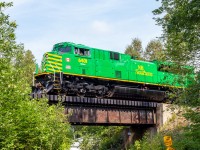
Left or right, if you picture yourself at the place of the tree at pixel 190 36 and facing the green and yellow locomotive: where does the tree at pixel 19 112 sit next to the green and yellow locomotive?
left

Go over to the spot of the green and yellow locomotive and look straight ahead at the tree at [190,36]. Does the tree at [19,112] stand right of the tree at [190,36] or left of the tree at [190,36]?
right

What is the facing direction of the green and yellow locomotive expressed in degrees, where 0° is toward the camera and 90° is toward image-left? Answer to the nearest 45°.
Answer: approximately 45°

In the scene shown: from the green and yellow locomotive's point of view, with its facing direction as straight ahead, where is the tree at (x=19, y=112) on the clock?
The tree is roughly at 11 o'clock from the green and yellow locomotive.
